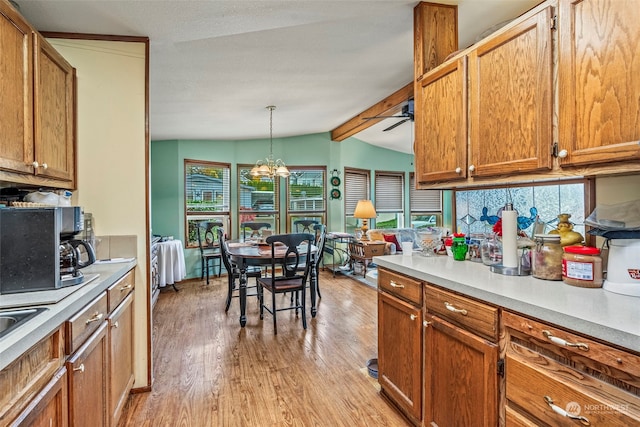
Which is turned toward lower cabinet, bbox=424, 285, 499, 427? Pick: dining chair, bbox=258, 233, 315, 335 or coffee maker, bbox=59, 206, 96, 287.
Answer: the coffee maker

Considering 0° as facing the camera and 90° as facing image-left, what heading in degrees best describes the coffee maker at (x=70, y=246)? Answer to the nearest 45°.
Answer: approximately 315°

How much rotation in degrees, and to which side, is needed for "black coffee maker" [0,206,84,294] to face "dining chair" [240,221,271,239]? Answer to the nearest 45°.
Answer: approximately 90° to its left

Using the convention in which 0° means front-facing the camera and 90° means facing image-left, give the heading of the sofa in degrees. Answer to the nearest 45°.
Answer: approximately 0°

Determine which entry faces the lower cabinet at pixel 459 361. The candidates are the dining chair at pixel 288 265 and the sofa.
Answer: the sofa

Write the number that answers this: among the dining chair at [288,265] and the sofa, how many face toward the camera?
1

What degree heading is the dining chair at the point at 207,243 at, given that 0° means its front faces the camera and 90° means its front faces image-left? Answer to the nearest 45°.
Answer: approximately 315°
